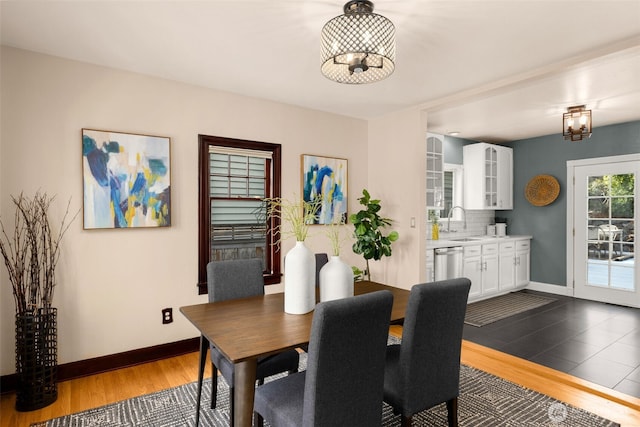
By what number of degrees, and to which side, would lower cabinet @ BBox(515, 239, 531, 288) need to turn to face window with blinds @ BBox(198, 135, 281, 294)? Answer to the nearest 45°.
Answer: approximately 90° to its right

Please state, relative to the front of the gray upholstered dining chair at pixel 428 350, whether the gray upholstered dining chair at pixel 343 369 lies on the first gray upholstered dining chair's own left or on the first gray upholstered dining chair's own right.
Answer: on the first gray upholstered dining chair's own left

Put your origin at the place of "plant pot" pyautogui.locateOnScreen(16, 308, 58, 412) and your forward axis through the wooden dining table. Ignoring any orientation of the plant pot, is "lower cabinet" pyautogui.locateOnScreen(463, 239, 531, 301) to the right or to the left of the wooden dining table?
left

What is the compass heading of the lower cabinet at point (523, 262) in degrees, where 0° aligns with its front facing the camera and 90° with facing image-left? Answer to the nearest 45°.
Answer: approximately 315°
